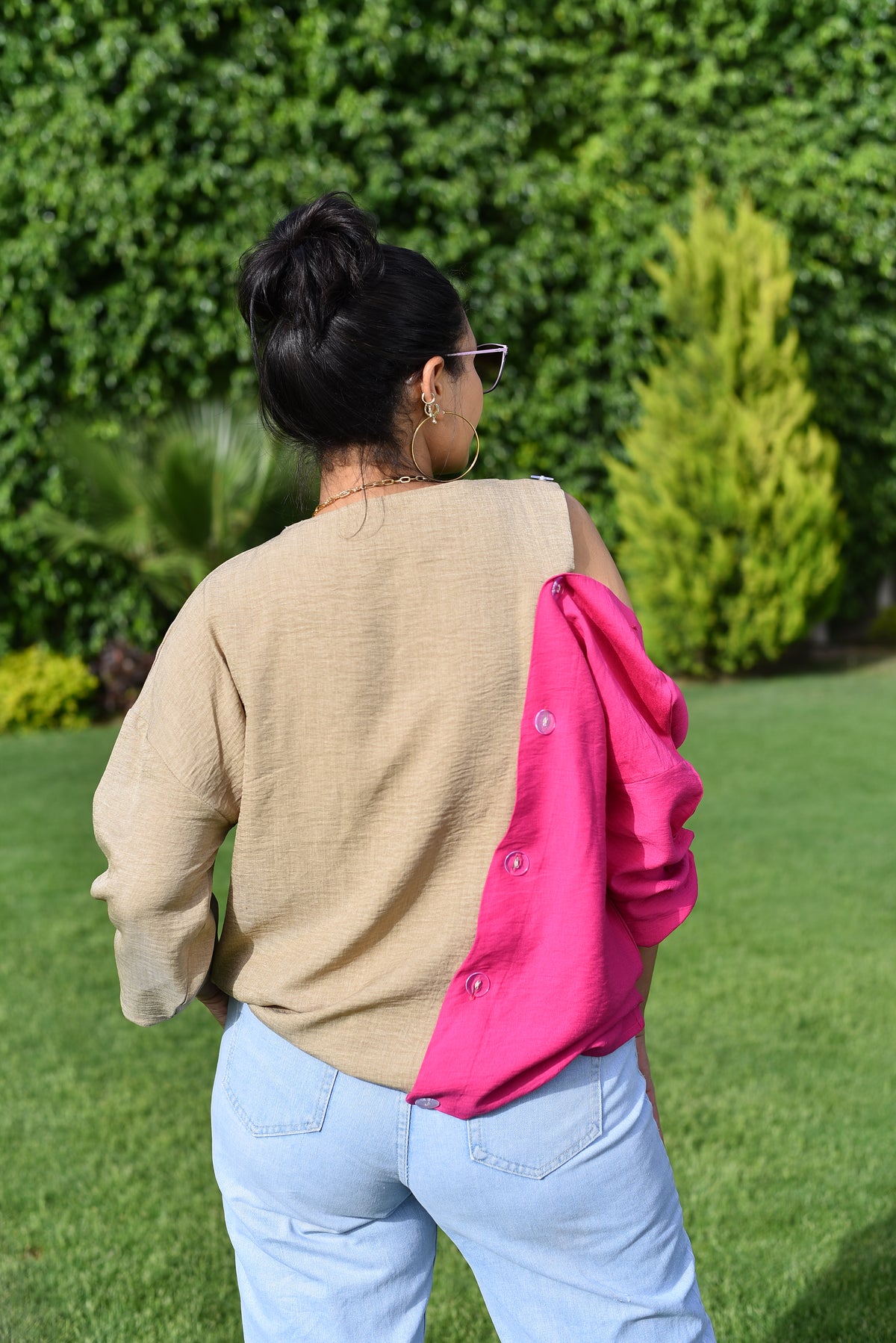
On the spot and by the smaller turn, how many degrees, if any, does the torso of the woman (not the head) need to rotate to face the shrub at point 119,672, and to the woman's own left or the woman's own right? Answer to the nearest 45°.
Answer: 0° — they already face it

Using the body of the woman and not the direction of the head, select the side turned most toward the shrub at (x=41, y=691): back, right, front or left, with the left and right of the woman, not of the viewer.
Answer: front

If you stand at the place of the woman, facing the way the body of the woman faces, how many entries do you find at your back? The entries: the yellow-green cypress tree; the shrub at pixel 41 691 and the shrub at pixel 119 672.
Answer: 0

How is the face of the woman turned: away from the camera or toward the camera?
away from the camera

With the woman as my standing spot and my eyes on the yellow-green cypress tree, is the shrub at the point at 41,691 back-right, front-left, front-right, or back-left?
front-left

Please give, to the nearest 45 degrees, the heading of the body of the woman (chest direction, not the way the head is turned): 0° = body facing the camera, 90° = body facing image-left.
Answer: approximately 180°

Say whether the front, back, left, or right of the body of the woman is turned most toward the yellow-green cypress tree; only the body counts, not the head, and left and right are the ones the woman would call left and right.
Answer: front
